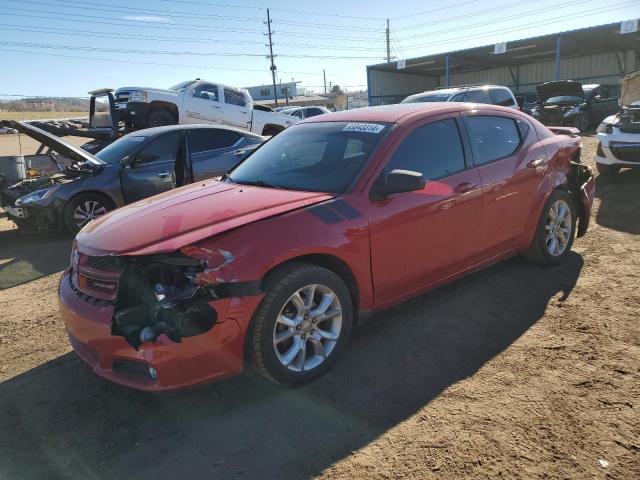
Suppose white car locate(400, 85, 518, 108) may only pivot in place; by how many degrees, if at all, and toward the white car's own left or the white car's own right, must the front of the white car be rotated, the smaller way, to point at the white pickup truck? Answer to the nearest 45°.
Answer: approximately 45° to the white car's own right

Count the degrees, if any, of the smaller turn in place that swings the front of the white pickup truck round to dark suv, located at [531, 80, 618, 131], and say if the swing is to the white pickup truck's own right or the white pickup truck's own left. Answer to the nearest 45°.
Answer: approximately 135° to the white pickup truck's own left

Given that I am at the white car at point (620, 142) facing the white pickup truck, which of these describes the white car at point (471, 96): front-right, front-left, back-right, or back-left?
front-right

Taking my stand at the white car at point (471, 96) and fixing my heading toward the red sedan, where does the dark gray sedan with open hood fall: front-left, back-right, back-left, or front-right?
front-right

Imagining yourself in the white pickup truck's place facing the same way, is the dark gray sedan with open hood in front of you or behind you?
in front

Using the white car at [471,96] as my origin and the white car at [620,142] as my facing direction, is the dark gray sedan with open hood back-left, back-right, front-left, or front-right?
front-right

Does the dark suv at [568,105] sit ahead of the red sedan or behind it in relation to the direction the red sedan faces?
behind

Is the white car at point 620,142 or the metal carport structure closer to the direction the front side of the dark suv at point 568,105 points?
the white car

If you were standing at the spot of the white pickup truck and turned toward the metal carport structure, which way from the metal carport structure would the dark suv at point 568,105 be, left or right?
right

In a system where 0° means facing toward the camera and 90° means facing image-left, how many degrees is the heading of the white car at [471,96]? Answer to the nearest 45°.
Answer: approximately 45°

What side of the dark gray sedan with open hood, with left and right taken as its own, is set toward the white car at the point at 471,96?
back

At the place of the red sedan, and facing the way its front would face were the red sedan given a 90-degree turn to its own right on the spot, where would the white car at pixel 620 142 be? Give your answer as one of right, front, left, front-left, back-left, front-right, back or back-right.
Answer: right

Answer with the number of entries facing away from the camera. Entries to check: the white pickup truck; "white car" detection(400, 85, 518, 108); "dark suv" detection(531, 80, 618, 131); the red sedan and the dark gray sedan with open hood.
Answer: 0

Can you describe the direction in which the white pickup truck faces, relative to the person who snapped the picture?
facing the viewer and to the left of the viewer

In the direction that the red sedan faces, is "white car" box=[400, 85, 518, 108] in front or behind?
behind

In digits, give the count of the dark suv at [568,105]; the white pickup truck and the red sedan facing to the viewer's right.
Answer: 0
